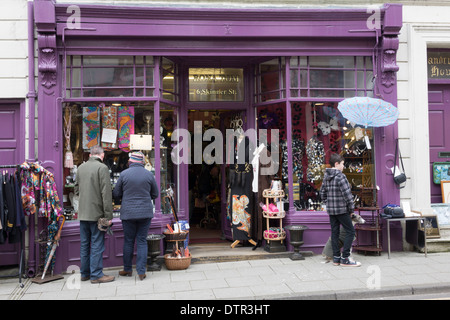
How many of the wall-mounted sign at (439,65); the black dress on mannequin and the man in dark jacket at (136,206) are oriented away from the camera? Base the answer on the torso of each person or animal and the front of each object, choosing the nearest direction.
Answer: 1

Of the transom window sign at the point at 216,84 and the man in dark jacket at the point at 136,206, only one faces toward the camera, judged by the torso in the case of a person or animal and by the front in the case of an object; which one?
the transom window sign

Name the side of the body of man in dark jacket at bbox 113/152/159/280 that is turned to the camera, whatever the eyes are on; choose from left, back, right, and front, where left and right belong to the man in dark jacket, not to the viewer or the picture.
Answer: back

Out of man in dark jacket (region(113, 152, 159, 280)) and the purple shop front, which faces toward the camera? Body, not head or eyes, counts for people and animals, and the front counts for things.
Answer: the purple shop front

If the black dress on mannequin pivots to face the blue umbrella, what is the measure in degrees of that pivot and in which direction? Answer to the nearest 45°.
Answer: approximately 90° to its left

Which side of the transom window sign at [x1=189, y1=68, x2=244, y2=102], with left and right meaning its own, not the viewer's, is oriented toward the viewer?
front

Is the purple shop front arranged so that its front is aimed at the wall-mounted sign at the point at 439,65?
no

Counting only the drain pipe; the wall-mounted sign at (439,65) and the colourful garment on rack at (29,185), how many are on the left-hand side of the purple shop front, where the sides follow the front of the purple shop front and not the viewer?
1

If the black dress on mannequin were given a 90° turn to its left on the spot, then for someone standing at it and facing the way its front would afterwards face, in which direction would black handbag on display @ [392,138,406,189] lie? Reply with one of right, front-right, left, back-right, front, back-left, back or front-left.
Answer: front

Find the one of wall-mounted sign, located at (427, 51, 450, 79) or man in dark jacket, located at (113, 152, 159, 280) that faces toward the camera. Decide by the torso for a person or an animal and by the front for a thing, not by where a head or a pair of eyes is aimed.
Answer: the wall-mounted sign

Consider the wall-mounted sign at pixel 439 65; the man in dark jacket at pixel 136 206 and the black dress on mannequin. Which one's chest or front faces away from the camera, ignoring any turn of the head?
the man in dark jacket

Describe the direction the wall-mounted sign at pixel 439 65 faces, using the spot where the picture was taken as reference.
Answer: facing the viewer

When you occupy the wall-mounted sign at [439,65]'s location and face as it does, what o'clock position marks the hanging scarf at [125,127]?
The hanging scarf is roughly at 2 o'clock from the wall-mounted sign.

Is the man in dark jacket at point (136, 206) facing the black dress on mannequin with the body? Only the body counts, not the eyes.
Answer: no

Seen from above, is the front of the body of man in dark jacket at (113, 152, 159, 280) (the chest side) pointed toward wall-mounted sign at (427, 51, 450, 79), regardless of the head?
no

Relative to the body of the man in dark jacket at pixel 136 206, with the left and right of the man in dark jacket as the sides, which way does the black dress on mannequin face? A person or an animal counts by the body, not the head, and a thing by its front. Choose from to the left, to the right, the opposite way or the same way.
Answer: the opposite way
